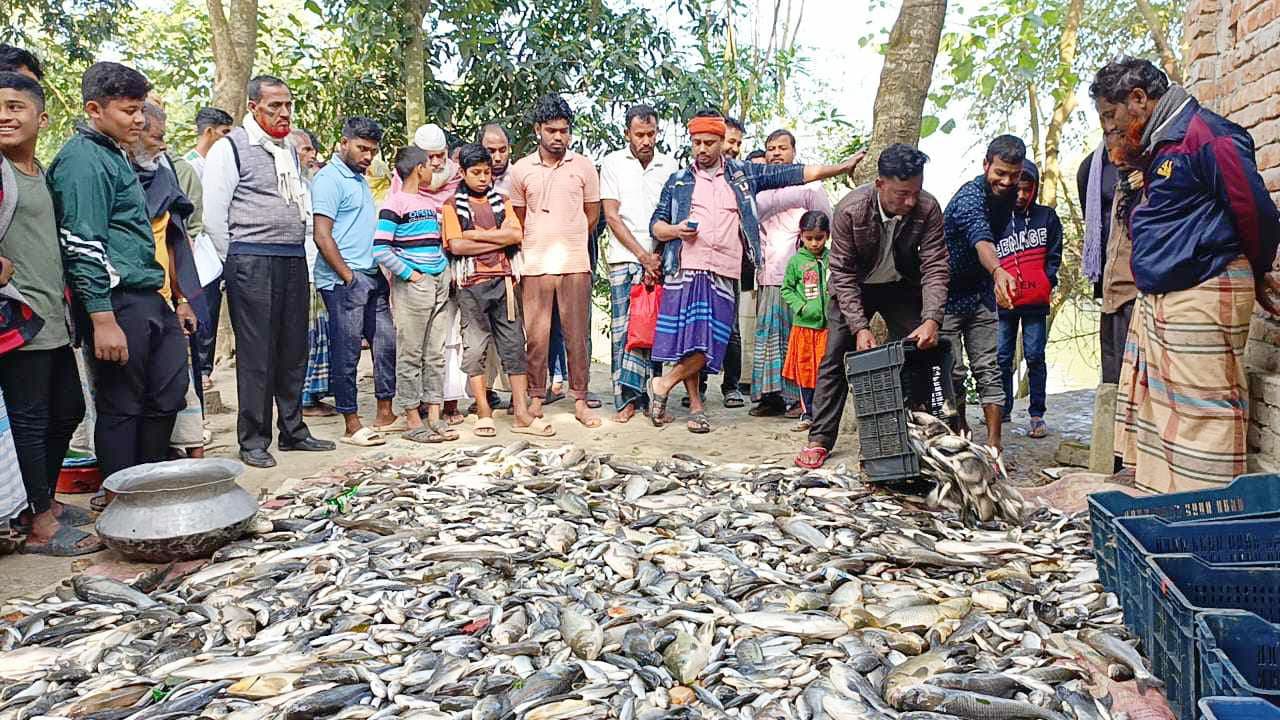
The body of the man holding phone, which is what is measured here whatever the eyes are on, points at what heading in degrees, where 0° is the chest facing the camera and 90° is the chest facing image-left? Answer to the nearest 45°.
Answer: approximately 0°

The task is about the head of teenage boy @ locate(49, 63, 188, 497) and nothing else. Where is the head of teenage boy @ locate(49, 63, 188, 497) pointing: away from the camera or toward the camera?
toward the camera

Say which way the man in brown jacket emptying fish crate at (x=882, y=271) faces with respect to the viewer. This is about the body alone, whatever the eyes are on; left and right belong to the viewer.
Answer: facing the viewer

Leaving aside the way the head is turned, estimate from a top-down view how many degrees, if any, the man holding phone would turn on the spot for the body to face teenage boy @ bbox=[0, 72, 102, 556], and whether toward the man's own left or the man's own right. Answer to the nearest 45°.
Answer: approximately 45° to the man's own right

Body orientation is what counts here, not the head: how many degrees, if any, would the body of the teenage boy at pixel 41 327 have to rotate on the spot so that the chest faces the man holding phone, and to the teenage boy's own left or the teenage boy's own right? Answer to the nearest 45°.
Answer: approximately 45° to the teenage boy's own left

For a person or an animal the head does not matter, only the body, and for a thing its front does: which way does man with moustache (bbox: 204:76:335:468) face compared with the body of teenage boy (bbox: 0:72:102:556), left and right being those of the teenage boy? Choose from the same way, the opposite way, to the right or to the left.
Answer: the same way

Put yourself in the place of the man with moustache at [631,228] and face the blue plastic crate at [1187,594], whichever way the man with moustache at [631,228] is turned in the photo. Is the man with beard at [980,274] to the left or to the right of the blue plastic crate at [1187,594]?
left

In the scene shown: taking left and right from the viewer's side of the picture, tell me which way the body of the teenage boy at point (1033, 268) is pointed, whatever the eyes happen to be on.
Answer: facing the viewer and to the left of the viewer

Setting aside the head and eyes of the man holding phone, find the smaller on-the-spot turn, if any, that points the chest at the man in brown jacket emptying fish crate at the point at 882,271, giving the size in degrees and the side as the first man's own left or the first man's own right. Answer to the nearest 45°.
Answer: approximately 45° to the first man's own left

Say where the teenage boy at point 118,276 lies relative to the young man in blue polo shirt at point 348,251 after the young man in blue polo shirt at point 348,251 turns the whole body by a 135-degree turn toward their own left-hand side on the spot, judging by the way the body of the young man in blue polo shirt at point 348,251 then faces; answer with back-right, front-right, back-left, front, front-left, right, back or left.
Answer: back-left

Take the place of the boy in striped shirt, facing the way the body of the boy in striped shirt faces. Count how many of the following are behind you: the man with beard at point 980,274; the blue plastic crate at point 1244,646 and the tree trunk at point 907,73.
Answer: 0

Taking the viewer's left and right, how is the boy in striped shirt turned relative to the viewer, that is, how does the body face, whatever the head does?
facing the viewer and to the right of the viewer

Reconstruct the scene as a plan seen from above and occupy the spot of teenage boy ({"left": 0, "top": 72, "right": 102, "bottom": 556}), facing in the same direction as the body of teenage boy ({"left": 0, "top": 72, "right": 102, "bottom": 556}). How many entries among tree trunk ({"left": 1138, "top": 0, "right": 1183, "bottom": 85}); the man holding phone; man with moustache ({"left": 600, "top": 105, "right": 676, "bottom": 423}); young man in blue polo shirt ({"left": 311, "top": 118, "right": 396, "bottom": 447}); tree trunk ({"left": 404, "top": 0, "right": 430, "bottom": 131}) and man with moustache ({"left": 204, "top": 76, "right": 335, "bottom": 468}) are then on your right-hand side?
0

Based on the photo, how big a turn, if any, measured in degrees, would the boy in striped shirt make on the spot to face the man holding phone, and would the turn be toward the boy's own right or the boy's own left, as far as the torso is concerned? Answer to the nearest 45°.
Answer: approximately 45° to the boy's own left

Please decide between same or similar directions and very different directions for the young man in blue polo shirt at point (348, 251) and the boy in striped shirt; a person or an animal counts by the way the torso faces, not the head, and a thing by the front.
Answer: same or similar directions

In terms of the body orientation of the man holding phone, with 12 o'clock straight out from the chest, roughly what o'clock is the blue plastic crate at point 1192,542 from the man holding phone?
The blue plastic crate is roughly at 11 o'clock from the man holding phone.

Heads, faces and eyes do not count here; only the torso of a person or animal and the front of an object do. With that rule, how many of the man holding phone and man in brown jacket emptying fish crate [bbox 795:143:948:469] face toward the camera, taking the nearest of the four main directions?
2

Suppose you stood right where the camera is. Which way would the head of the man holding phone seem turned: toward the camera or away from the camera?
toward the camera
